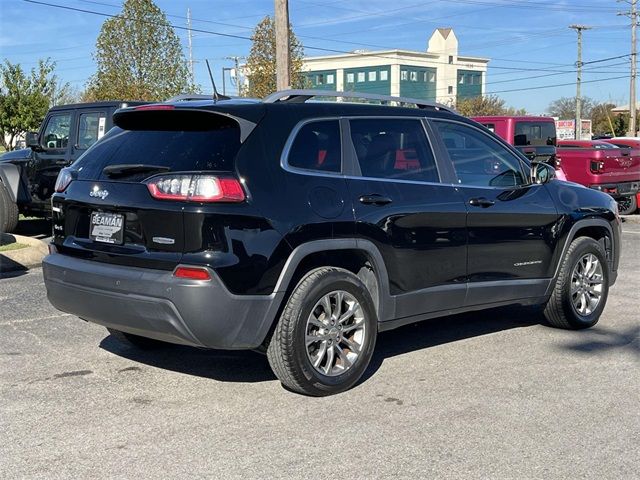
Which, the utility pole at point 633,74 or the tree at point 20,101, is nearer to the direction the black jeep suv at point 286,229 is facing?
the utility pole

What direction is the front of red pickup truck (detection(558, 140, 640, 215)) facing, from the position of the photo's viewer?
facing away from the viewer and to the left of the viewer

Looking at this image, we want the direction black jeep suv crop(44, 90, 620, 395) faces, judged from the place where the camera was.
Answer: facing away from the viewer and to the right of the viewer

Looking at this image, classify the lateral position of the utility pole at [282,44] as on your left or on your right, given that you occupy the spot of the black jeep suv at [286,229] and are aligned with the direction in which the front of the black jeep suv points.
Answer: on your left

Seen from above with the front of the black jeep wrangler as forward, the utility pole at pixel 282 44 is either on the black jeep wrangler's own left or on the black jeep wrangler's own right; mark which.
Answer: on the black jeep wrangler's own right

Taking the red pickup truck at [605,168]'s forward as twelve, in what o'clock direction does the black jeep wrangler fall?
The black jeep wrangler is roughly at 9 o'clock from the red pickup truck.

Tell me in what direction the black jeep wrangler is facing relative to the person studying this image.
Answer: facing away from the viewer and to the left of the viewer

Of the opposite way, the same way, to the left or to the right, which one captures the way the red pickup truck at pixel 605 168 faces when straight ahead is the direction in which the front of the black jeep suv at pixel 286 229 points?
to the left

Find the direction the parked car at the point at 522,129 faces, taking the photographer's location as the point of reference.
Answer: facing away from the viewer and to the left of the viewer
